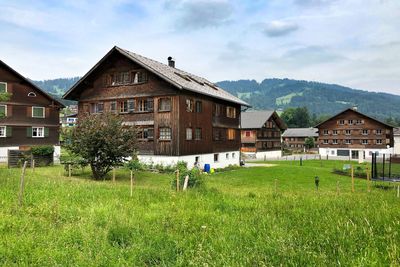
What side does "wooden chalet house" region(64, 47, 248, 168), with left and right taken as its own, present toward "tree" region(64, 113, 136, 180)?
front

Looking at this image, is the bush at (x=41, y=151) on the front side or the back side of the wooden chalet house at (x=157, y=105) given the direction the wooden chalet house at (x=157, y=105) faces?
on the front side

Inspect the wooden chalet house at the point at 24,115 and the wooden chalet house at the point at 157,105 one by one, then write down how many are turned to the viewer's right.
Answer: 0

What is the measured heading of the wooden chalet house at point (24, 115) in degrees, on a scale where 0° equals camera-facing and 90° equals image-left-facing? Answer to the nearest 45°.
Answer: approximately 0°

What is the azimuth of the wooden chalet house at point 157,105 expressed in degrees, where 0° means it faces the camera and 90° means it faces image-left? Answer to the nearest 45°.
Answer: approximately 45°
